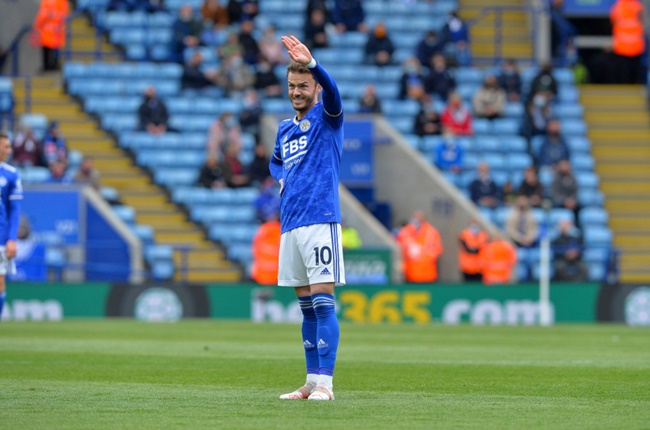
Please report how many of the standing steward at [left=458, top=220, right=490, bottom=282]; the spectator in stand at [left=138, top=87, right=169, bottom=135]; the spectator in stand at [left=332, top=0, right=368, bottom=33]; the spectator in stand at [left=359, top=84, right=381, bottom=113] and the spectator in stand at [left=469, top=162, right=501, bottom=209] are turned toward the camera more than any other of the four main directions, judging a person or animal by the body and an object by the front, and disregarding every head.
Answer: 5

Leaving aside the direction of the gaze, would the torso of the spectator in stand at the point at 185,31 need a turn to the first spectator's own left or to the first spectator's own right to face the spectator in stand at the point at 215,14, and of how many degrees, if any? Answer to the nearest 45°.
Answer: approximately 135° to the first spectator's own left

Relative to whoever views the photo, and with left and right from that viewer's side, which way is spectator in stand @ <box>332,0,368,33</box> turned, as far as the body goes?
facing the viewer

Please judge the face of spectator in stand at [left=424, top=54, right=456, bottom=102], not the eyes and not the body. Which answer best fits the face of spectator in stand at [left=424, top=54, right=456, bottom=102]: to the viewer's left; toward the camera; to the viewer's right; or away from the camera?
toward the camera

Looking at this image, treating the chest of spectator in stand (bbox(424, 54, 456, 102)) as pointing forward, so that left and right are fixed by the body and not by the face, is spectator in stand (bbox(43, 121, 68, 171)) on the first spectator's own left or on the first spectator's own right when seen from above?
on the first spectator's own right

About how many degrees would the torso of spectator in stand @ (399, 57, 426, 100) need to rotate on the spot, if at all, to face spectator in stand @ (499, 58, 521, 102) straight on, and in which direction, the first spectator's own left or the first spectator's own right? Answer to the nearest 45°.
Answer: approximately 90° to the first spectator's own left

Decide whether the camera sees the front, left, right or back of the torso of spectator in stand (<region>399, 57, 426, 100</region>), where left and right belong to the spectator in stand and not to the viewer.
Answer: front

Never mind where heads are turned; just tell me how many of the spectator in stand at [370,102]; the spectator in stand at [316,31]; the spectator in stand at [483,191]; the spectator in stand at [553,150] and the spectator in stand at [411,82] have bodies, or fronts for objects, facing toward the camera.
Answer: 5

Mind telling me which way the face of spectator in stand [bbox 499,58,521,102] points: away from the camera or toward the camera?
toward the camera

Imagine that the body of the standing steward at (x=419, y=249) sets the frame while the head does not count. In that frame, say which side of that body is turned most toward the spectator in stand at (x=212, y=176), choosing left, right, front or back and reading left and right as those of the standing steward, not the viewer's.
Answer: right

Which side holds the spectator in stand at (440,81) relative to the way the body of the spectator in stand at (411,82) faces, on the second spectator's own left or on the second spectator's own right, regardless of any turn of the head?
on the second spectator's own left

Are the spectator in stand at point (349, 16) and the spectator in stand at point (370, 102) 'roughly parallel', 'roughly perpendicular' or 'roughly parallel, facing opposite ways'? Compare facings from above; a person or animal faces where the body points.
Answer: roughly parallel

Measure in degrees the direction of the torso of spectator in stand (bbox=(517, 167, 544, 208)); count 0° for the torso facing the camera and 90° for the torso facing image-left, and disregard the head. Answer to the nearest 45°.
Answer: approximately 0°

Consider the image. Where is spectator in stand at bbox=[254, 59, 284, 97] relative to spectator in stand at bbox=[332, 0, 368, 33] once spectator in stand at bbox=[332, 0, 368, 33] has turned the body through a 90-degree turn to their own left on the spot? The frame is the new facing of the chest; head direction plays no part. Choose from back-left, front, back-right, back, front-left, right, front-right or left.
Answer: back-right

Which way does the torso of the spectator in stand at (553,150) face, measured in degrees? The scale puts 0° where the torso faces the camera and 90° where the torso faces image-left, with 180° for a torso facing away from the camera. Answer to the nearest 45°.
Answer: approximately 0°

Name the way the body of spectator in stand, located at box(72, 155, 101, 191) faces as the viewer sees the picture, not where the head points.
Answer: toward the camera

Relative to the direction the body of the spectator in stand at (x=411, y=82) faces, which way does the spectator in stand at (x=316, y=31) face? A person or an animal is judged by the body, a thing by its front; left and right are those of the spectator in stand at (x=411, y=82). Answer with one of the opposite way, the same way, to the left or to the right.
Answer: the same way

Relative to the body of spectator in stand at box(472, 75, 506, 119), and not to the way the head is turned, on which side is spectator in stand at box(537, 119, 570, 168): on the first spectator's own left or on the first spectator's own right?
on the first spectator's own left

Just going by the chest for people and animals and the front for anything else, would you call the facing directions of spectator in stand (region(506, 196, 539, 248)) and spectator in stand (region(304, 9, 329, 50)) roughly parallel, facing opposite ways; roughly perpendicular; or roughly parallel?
roughly parallel
